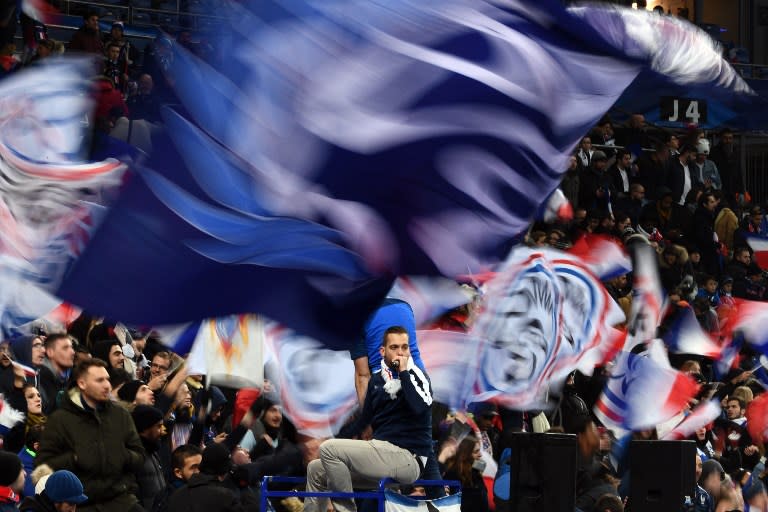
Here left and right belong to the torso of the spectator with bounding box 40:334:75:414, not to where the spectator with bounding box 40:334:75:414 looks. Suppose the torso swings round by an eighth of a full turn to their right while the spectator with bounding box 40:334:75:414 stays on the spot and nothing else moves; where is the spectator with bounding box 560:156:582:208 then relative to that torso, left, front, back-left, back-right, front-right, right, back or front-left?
back-left

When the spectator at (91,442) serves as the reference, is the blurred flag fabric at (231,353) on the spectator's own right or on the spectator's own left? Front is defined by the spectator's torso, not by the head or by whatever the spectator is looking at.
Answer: on the spectator's own left

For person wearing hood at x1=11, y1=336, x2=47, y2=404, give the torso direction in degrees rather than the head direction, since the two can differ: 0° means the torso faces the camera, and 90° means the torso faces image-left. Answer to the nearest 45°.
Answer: approximately 315°

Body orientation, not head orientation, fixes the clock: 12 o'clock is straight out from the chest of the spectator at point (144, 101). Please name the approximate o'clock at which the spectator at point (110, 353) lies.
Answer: the spectator at point (110, 353) is roughly at 12 o'clock from the spectator at point (144, 101).
